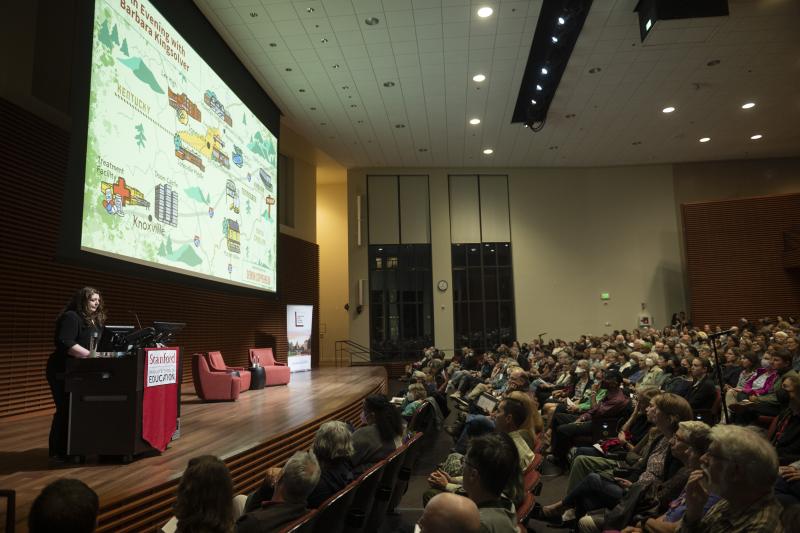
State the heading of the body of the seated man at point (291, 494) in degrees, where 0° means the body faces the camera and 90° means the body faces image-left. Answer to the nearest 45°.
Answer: approximately 135°

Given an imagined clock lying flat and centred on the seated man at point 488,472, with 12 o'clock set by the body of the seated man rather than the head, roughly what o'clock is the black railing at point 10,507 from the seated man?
The black railing is roughly at 10 o'clock from the seated man.

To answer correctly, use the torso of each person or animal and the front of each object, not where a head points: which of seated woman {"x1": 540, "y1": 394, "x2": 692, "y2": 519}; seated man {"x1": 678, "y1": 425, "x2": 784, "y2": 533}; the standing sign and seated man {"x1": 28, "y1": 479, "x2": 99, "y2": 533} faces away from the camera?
seated man {"x1": 28, "y1": 479, "x2": 99, "y2": 533}

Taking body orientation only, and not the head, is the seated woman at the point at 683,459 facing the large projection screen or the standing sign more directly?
the large projection screen

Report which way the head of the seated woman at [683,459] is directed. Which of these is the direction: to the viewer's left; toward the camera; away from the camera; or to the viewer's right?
to the viewer's left

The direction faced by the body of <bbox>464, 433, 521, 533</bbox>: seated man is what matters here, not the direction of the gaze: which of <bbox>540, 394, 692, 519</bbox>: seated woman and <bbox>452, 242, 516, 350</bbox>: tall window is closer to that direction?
the tall window

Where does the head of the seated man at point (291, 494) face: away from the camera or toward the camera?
away from the camera

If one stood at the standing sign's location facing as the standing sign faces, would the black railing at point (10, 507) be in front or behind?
in front

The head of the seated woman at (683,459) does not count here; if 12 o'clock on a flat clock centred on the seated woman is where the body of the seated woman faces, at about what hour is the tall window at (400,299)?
The tall window is roughly at 2 o'clock from the seated woman.

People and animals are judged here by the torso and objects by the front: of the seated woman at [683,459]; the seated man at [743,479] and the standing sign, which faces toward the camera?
the standing sign

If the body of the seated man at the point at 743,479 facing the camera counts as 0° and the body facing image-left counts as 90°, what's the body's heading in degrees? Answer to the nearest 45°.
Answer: approximately 90°

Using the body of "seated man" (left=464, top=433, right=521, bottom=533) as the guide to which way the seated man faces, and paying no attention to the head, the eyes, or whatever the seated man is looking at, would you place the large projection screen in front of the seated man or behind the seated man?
in front

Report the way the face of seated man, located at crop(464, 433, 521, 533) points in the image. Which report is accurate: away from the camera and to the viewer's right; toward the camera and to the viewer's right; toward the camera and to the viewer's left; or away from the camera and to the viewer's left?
away from the camera and to the viewer's left

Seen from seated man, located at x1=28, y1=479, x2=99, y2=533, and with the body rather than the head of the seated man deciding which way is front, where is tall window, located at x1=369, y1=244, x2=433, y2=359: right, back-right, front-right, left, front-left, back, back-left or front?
front-right

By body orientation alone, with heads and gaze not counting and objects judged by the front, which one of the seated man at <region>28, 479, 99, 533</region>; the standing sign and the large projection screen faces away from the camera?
the seated man

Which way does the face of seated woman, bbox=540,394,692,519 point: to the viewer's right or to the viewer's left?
to the viewer's left
